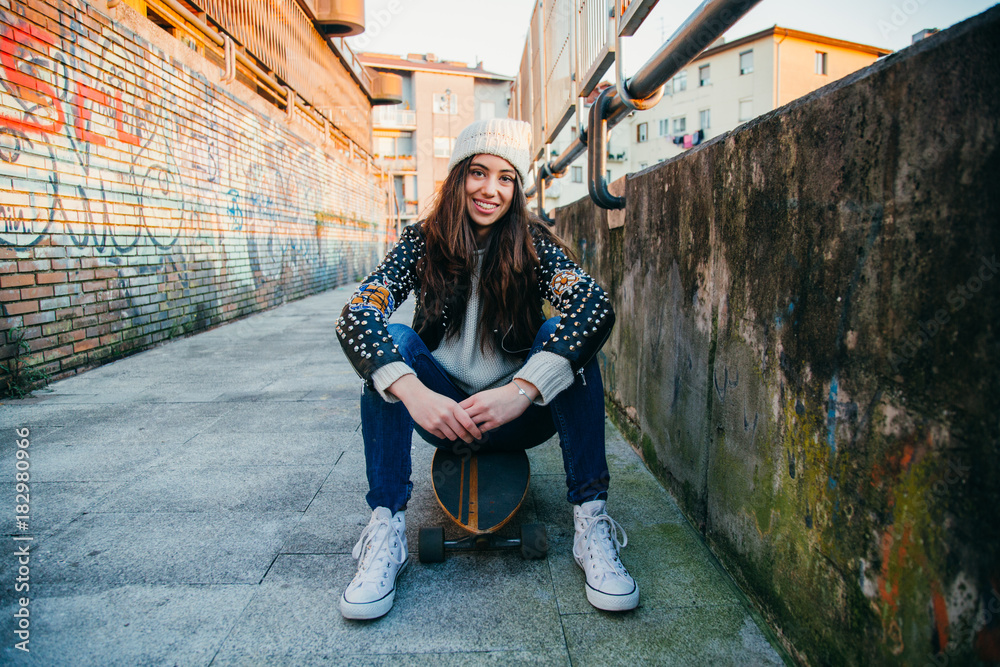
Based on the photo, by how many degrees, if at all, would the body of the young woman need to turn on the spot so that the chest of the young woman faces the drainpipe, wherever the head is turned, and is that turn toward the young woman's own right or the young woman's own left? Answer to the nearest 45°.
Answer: approximately 135° to the young woman's own left

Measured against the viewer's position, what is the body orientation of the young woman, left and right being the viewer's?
facing the viewer

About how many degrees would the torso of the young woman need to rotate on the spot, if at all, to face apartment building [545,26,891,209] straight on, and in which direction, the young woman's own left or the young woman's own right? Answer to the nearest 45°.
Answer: approximately 135° to the young woman's own left

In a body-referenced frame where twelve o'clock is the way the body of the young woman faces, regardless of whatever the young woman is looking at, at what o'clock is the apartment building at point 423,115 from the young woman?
The apartment building is roughly at 6 o'clock from the young woman.
